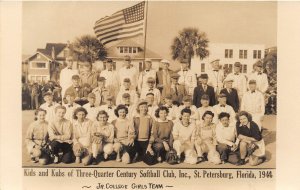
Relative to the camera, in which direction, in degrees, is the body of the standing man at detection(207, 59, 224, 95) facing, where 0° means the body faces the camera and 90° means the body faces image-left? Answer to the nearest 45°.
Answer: approximately 0°

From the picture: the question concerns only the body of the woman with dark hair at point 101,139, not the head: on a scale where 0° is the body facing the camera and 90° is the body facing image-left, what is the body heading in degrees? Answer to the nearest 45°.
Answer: approximately 0°
